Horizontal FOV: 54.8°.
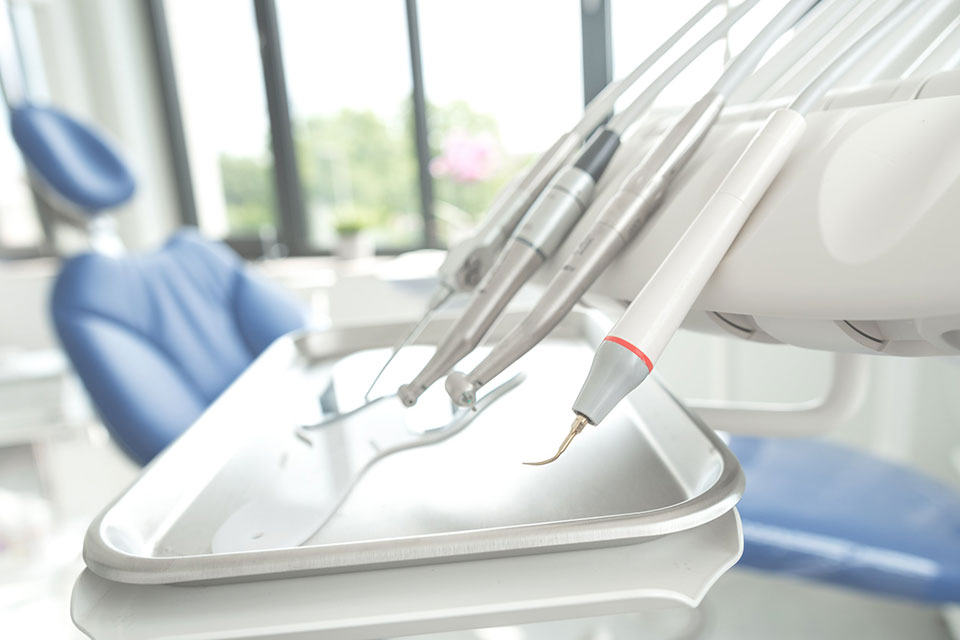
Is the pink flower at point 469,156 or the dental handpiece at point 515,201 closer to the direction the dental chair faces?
the dental handpiece

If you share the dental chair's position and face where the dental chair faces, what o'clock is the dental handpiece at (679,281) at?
The dental handpiece is roughly at 1 o'clock from the dental chair.

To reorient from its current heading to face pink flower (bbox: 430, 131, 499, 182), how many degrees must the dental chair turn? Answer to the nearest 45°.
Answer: approximately 90° to its left

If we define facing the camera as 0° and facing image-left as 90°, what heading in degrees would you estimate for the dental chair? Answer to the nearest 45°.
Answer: approximately 315°

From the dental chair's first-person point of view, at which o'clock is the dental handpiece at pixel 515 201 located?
The dental handpiece is roughly at 1 o'clock from the dental chair.

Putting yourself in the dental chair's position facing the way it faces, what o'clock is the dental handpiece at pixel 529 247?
The dental handpiece is roughly at 1 o'clock from the dental chair.

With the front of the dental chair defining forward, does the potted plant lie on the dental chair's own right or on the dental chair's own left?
on the dental chair's own left

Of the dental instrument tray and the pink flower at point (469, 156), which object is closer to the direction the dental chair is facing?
the dental instrument tray
